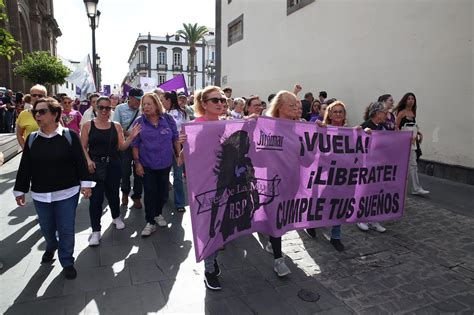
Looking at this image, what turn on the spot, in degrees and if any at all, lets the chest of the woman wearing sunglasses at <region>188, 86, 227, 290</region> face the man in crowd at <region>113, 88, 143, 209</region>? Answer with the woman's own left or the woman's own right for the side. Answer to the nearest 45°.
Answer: approximately 180°

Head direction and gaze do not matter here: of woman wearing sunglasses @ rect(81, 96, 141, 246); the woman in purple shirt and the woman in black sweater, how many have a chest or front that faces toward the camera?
3

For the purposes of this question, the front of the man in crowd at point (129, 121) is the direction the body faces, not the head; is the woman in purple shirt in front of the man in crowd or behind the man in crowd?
in front

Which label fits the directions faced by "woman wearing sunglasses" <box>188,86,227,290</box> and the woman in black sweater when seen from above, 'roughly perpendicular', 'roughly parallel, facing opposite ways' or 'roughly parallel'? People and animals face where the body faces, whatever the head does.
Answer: roughly parallel

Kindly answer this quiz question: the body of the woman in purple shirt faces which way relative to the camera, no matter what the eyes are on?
toward the camera

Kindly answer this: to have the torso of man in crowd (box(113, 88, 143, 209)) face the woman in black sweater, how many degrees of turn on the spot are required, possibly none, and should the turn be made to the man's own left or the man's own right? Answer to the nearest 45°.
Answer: approximately 45° to the man's own right

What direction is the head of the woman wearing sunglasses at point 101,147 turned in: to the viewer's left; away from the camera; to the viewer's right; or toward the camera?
toward the camera

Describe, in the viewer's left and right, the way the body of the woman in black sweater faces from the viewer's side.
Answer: facing the viewer

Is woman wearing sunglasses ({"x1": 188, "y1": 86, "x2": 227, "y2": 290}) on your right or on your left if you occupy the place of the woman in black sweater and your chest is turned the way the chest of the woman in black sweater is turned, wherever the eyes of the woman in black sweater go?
on your left

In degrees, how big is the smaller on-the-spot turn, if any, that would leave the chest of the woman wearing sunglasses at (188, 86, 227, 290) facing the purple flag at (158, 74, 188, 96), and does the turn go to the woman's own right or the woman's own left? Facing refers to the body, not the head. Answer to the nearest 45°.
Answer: approximately 135° to the woman's own left

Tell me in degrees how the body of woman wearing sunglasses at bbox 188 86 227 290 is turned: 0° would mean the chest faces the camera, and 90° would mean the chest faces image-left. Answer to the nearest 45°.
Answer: approximately 315°

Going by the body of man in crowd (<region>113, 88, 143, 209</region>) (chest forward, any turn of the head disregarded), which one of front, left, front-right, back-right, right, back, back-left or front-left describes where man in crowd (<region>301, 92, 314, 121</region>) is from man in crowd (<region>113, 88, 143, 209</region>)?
left

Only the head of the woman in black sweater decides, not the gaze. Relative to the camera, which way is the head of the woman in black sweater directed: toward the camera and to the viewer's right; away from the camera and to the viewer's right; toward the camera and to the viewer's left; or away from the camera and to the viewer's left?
toward the camera and to the viewer's left

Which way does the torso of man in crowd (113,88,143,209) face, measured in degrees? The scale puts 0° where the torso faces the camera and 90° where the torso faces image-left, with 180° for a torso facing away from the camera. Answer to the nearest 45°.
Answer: approximately 315°

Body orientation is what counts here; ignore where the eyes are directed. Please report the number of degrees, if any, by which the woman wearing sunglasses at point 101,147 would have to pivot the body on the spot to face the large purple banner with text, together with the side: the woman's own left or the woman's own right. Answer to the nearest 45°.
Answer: approximately 45° to the woman's own left

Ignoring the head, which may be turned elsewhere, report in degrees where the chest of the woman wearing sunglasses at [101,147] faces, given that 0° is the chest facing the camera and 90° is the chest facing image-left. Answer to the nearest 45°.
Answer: approximately 0°
